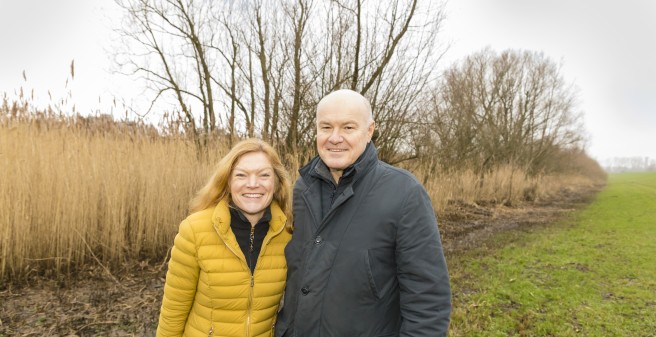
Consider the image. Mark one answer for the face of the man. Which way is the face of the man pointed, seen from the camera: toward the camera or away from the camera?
toward the camera

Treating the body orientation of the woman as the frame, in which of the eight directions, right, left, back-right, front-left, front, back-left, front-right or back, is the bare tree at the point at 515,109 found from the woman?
left

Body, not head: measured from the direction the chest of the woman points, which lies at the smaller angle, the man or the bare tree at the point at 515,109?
the man

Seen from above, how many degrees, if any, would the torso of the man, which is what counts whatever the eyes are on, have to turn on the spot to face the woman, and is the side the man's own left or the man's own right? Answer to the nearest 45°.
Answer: approximately 45° to the man's own right

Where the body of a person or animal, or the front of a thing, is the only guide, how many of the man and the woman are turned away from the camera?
0

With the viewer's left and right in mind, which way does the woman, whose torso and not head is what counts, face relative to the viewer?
facing the viewer and to the right of the viewer

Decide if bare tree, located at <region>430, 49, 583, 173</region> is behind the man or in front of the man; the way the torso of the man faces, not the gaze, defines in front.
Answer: behind

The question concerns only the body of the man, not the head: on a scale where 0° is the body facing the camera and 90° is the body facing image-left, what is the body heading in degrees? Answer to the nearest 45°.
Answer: approximately 45°

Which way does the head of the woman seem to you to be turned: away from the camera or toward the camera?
toward the camera

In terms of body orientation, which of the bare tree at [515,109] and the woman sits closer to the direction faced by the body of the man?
the woman
